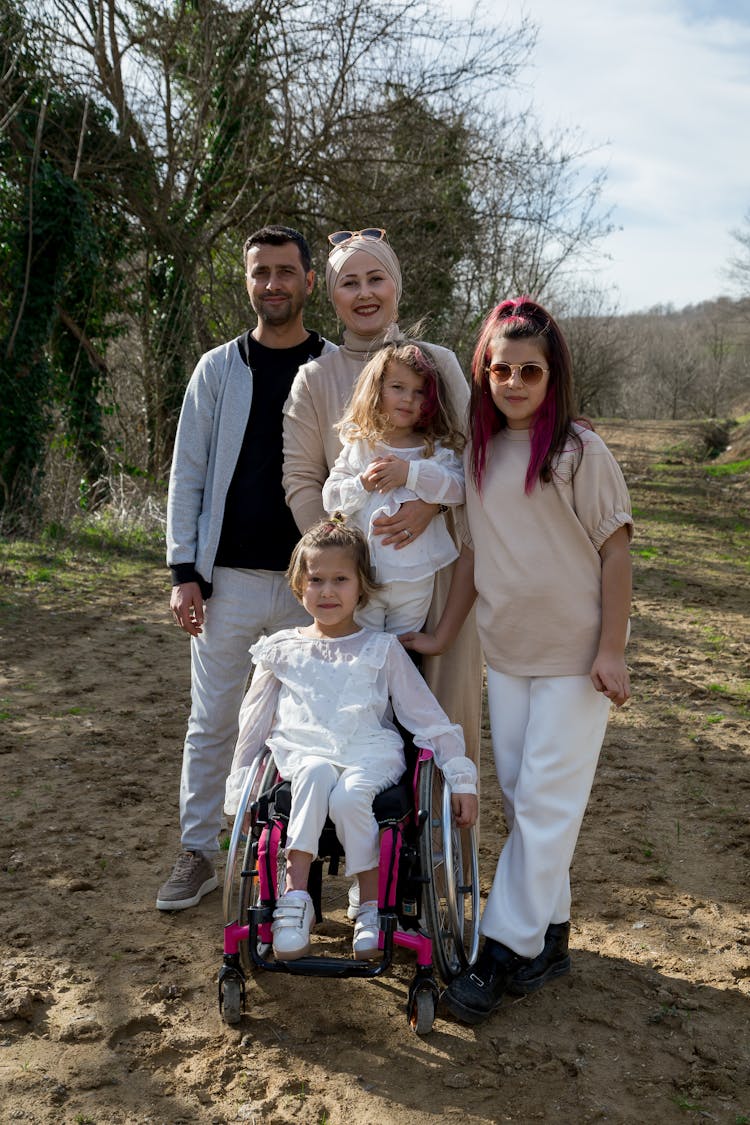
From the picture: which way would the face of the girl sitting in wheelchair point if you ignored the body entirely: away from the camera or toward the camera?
toward the camera

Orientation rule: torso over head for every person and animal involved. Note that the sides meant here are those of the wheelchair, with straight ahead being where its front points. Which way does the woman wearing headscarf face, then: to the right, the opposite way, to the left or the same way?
the same way

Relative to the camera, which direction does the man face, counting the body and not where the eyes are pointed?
toward the camera

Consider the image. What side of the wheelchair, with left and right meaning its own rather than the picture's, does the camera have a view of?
front

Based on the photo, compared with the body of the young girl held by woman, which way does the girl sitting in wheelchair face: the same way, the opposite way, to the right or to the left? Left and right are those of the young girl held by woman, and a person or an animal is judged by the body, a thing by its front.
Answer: the same way

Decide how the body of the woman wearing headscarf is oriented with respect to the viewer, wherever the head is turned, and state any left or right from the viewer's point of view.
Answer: facing the viewer

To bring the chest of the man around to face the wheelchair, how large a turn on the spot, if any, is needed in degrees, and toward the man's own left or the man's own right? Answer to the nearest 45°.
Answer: approximately 45° to the man's own left

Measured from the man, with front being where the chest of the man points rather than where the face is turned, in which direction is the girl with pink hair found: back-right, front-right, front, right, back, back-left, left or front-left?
front-left

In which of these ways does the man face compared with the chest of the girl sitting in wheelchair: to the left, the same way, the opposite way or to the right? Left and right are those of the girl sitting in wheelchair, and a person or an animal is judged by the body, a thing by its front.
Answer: the same way

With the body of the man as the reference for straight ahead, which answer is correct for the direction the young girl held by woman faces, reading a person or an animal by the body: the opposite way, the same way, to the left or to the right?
the same way

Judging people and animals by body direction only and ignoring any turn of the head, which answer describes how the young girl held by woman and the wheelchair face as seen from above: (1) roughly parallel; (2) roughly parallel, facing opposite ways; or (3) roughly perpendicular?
roughly parallel

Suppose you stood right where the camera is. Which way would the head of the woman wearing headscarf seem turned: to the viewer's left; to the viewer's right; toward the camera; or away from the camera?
toward the camera

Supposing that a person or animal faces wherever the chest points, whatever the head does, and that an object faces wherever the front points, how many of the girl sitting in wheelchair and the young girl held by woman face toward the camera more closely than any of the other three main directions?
2
